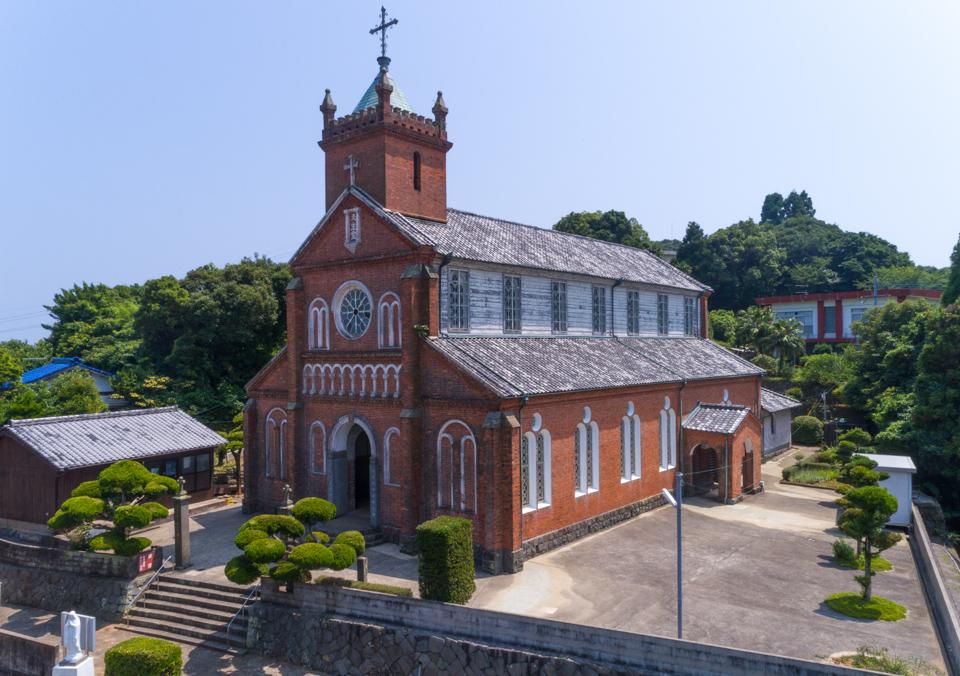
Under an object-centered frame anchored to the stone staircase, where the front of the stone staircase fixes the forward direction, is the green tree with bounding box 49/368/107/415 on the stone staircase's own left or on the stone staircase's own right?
on the stone staircase's own right

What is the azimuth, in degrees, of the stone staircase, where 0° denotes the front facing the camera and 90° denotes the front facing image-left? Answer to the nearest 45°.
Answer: approximately 45°

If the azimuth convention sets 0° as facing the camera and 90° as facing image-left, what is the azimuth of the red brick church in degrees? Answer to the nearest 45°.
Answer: approximately 45°

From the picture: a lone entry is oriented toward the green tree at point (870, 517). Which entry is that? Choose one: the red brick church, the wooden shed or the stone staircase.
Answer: the wooden shed

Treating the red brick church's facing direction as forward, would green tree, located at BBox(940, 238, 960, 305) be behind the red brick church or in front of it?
behind

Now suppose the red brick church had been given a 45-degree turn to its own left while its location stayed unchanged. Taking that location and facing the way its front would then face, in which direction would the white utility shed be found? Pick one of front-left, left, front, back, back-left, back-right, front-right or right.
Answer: left

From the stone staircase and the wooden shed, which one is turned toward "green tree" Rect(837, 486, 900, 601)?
the wooden shed

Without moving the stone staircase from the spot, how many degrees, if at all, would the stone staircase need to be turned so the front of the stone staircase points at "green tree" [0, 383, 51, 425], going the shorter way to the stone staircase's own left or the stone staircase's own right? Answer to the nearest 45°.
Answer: approximately 135° to the stone staircase's own right

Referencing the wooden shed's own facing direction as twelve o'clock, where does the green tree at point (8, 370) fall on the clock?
The green tree is roughly at 7 o'clock from the wooden shed.

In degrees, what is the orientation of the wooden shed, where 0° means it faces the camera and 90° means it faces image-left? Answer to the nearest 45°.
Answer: approximately 315°

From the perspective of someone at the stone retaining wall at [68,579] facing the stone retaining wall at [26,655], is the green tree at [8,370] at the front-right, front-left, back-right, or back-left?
back-right

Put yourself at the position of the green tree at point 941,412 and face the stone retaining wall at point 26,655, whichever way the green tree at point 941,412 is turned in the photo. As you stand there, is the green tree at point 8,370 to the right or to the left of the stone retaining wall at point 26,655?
right

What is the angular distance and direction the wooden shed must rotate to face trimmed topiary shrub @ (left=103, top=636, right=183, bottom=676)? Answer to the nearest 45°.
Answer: approximately 45° to its right
